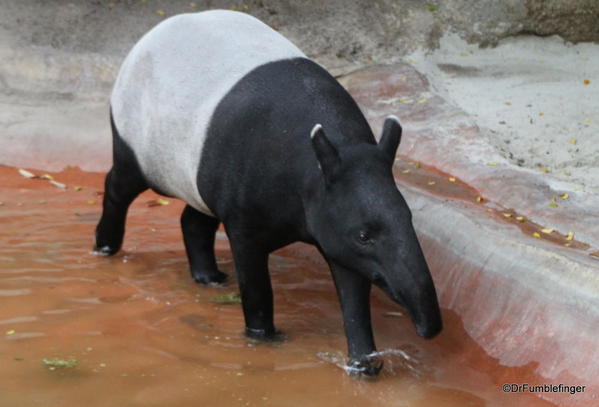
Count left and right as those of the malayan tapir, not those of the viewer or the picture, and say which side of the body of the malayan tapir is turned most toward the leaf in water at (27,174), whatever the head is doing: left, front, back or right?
back

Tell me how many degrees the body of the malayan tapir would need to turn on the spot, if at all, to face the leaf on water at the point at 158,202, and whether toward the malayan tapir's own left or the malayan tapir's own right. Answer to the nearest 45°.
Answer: approximately 135° to the malayan tapir's own left

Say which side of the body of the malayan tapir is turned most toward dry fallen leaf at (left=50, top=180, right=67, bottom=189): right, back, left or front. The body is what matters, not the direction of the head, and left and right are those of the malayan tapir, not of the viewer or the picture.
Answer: back

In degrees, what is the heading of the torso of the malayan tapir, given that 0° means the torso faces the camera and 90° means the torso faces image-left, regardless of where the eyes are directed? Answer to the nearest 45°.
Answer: approximately 315°
